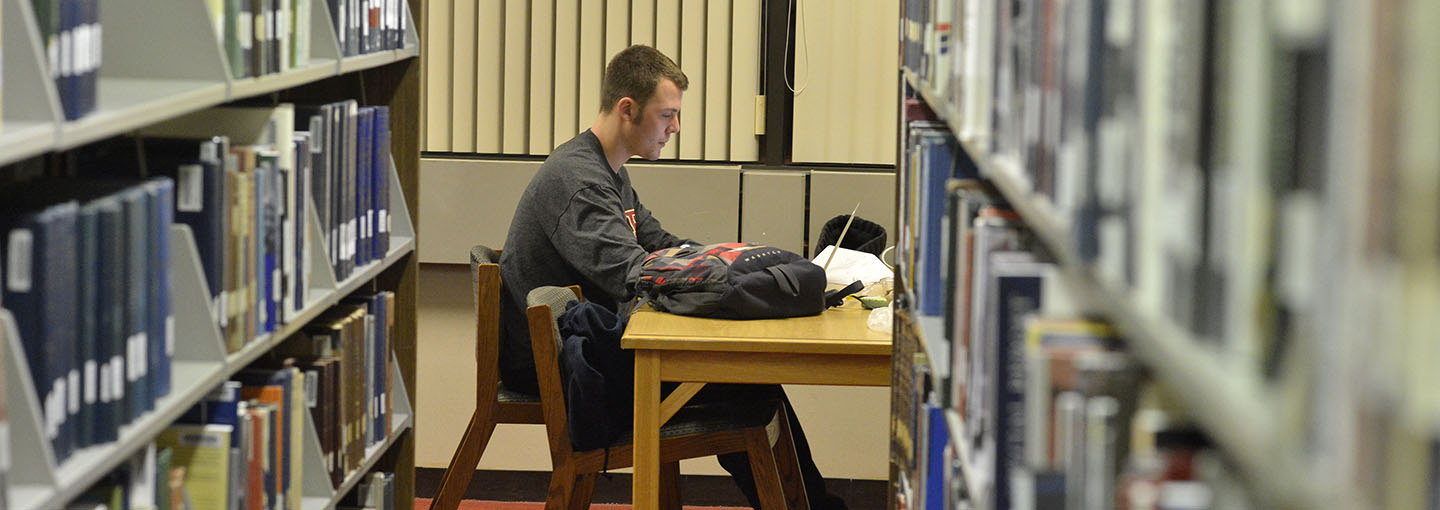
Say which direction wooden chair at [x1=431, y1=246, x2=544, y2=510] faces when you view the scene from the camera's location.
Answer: facing to the right of the viewer

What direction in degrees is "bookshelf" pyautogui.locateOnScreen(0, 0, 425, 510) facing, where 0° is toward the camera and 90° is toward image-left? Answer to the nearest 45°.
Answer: approximately 315°

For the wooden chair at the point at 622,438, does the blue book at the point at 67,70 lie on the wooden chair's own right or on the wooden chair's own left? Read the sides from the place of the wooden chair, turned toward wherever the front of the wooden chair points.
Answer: on the wooden chair's own right

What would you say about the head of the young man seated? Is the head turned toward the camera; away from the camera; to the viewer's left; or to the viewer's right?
to the viewer's right

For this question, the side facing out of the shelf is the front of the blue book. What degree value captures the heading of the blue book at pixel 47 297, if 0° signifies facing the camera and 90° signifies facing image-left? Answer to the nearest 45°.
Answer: approximately 315°

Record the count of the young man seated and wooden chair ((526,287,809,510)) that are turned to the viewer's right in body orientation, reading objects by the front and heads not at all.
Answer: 2

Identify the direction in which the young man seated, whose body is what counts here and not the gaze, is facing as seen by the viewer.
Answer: to the viewer's right

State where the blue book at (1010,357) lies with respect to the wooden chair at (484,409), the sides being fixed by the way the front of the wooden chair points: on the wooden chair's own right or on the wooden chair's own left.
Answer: on the wooden chair's own right

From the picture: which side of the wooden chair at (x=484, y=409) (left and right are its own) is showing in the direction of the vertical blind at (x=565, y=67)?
left

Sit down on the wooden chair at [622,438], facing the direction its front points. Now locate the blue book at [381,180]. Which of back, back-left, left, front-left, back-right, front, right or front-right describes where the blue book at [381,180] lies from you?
back-right

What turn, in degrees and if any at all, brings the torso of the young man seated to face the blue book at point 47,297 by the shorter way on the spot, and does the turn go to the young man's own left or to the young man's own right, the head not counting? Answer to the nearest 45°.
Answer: approximately 90° to the young man's own right
